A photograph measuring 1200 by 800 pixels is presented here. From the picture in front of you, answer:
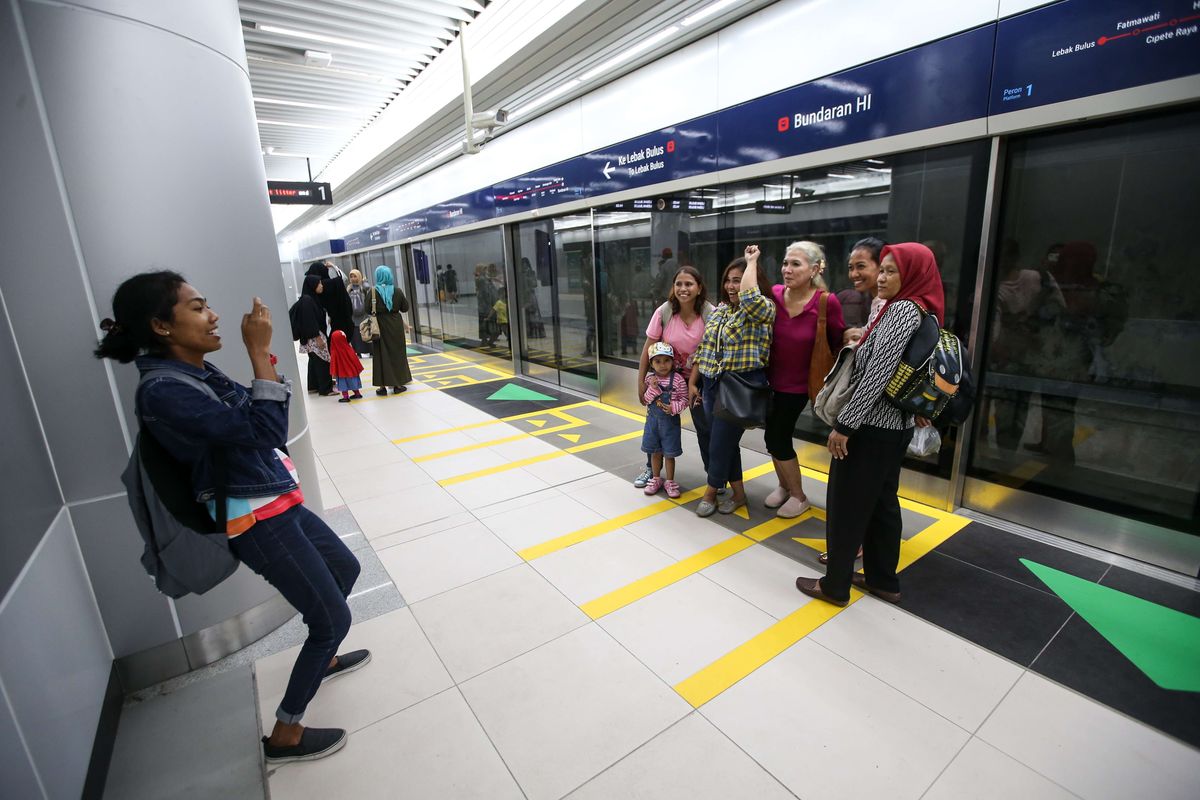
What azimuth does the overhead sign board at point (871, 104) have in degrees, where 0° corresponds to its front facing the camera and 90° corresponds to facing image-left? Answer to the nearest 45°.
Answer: approximately 45°

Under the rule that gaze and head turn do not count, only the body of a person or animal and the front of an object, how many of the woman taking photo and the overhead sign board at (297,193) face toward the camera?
1

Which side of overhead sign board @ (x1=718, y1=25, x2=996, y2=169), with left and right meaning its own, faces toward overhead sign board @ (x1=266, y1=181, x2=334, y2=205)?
right

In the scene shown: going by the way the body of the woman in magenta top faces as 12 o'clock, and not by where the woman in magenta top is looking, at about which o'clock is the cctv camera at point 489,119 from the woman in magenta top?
The cctv camera is roughly at 3 o'clock from the woman in magenta top.

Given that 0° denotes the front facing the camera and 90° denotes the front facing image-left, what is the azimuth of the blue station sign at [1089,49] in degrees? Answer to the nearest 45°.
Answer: approximately 45°

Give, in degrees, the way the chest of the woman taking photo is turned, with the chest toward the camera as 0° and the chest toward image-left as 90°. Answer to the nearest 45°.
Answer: approximately 270°

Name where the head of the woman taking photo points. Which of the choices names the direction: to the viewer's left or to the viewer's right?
to the viewer's right

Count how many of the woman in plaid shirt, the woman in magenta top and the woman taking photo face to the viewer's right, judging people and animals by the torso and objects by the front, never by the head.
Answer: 1

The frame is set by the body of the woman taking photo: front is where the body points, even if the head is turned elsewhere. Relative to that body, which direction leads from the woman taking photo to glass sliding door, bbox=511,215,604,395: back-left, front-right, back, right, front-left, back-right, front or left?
front-left

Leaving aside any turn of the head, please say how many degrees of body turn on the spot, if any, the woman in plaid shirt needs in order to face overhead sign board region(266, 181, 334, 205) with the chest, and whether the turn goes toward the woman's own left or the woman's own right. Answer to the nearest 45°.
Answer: approximately 90° to the woman's own right

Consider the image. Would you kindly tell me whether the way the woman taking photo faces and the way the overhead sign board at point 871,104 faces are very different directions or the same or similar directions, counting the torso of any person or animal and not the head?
very different directions

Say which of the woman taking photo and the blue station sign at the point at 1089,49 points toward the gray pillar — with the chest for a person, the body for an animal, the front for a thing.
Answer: the blue station sign

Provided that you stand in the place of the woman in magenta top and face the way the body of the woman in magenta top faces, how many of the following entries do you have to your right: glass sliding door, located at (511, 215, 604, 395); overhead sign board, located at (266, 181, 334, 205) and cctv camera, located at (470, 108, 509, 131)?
3

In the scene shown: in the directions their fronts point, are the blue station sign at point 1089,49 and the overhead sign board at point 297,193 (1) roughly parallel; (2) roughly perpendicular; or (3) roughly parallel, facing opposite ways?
roughly perpendicular

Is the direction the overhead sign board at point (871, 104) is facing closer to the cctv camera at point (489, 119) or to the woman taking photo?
the woman taking photo
